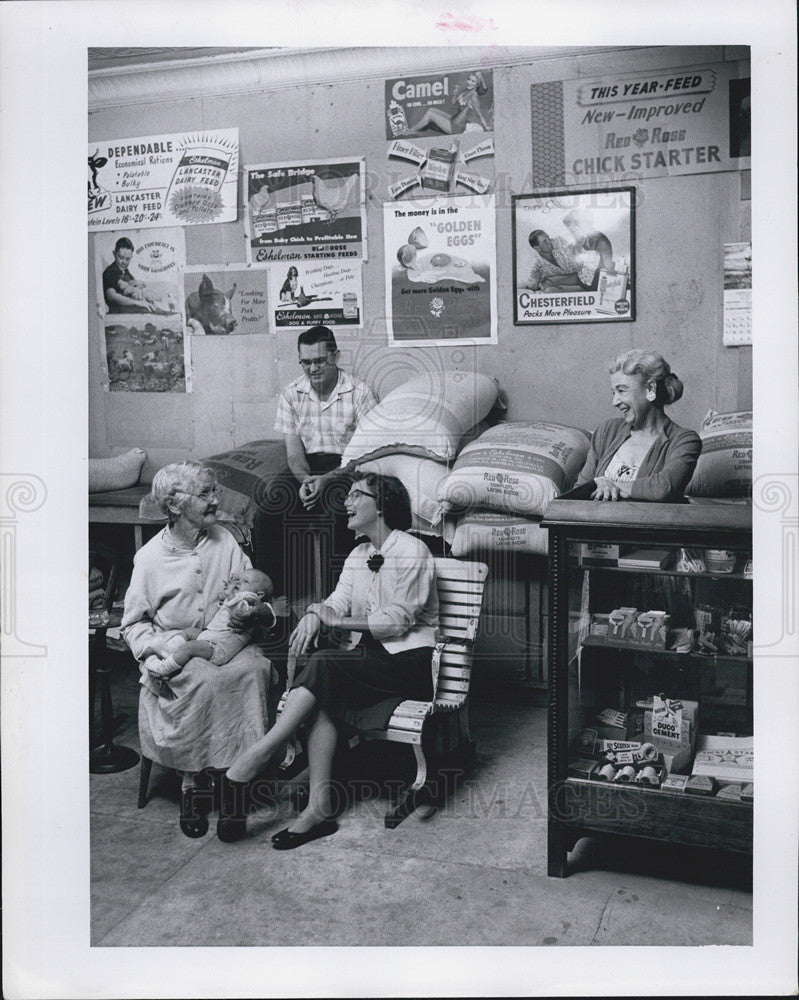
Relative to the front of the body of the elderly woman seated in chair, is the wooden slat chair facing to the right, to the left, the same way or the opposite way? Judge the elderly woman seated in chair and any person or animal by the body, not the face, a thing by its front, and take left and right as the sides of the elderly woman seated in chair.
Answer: to the right

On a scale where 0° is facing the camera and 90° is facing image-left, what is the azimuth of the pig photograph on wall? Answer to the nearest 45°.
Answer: approximately 0°

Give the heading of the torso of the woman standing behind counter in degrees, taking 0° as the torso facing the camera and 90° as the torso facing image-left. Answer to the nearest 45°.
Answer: approximately 45°

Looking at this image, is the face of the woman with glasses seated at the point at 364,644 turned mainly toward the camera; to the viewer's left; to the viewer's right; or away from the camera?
to the viewer's left

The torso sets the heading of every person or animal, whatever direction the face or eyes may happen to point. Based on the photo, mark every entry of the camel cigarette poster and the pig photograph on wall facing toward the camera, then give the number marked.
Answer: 2
